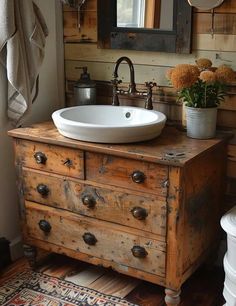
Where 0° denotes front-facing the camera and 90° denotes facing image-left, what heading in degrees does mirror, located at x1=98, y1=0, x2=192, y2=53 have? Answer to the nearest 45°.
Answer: approximately 45°

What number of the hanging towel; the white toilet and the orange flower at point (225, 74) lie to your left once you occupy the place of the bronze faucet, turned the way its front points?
2

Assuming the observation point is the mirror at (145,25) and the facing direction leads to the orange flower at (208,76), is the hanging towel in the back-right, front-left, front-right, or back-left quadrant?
back-right
